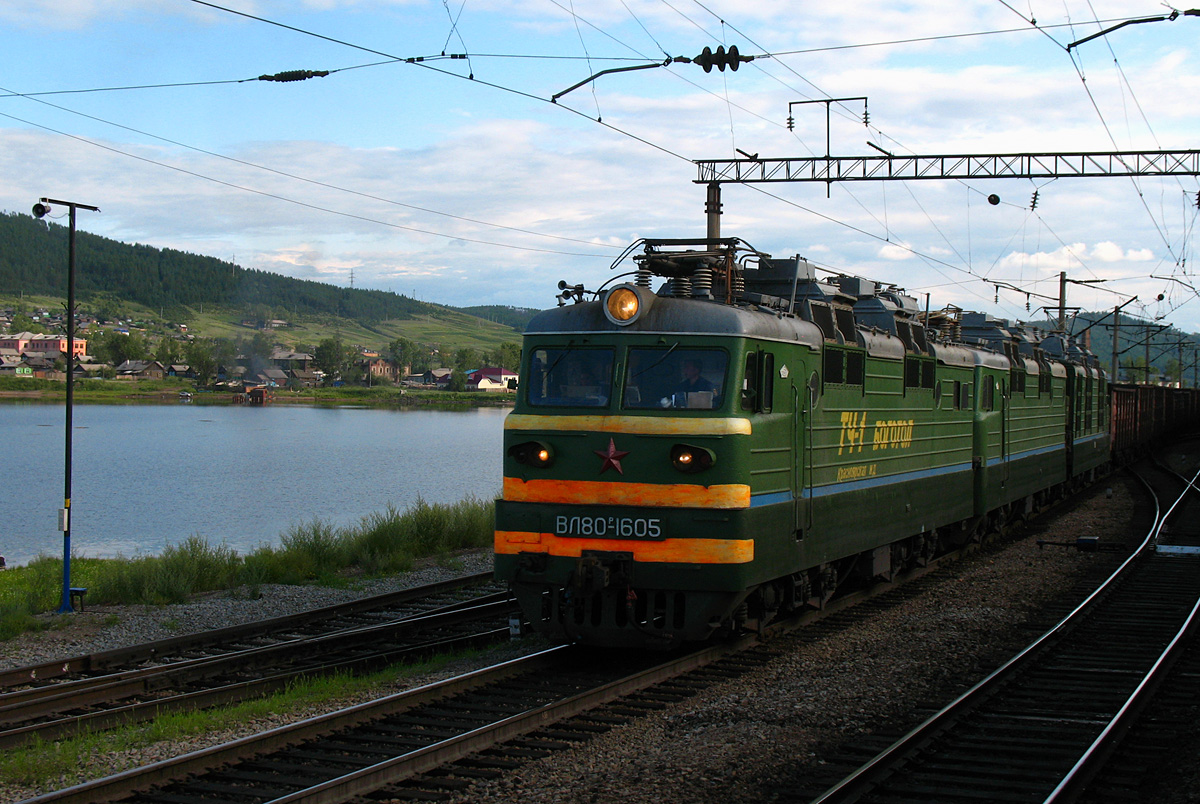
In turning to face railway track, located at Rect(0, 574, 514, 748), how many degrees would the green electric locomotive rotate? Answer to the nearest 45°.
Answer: approximately 45° to its right

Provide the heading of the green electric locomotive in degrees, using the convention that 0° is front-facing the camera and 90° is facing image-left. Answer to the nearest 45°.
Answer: approximately 45°

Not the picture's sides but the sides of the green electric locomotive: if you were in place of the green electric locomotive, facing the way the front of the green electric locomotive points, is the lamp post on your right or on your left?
on your right

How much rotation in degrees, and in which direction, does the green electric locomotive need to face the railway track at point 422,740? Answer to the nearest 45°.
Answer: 0° — it already faces it

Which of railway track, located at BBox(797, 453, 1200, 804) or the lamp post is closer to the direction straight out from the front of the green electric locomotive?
the lamp post
